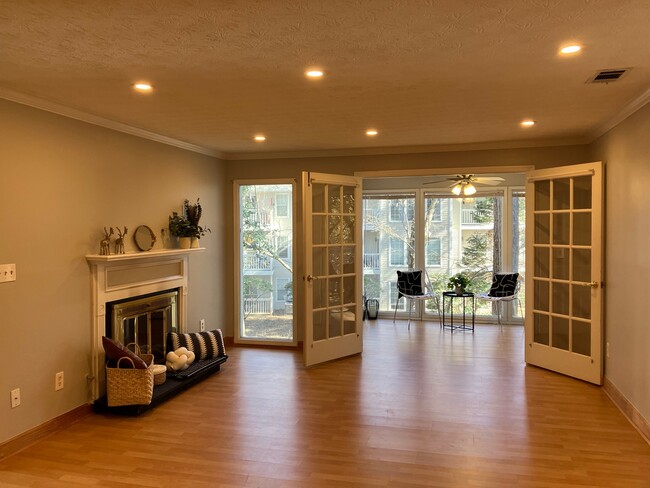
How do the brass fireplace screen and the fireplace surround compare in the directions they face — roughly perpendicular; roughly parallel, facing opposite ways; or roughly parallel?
roughly parallel

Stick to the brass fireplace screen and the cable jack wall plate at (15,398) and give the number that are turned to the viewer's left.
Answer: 0

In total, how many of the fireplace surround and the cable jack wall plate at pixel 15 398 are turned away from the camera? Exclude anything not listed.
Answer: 0

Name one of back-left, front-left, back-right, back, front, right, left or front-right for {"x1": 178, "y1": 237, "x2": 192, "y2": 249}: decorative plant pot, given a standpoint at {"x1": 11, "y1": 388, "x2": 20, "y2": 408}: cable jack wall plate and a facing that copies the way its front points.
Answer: left

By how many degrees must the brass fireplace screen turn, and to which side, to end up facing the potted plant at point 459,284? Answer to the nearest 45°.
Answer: approximately 45° to its left

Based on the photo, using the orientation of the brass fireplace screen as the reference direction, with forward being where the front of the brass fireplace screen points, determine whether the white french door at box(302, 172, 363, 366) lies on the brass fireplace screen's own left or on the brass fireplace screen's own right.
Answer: on the brass fireplace screen's own left

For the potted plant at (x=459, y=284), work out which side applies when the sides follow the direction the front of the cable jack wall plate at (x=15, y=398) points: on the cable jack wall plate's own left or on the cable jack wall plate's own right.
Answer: on the cable jack wall plate's own left

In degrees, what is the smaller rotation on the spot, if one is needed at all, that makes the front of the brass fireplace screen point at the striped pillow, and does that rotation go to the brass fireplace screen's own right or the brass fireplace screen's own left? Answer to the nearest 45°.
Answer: approximately 45° to the brass fireplace screen's own left

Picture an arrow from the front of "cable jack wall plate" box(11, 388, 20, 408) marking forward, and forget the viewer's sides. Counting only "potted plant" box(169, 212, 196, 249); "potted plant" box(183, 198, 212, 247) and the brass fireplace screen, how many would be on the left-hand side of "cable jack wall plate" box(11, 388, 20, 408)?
3

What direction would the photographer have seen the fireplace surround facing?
facing the viewer and to the right of the viewer

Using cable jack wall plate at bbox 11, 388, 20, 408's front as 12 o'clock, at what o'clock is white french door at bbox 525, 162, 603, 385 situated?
The white french door is roughly at 11 o'clock from the cable jack wall plate.
